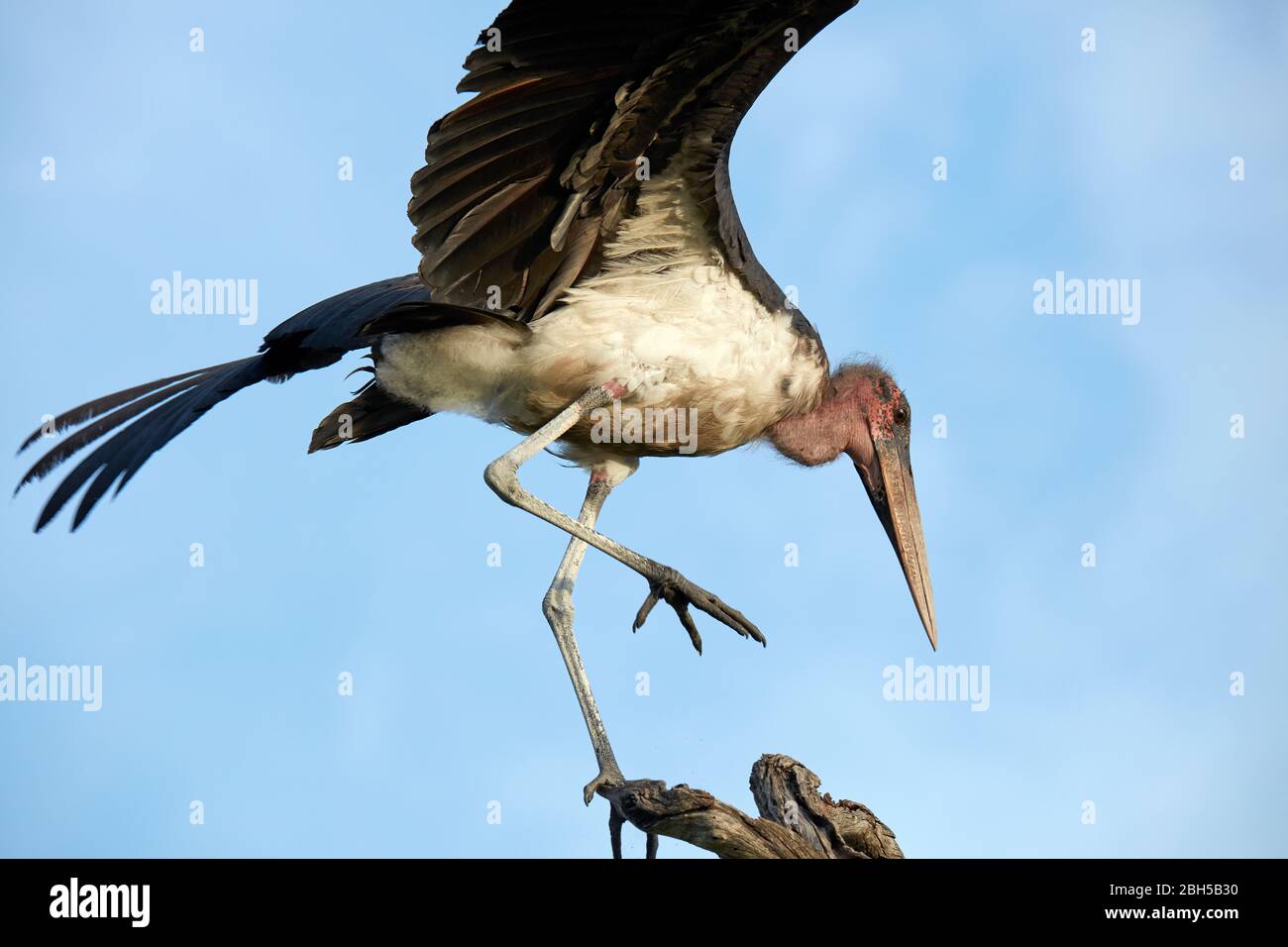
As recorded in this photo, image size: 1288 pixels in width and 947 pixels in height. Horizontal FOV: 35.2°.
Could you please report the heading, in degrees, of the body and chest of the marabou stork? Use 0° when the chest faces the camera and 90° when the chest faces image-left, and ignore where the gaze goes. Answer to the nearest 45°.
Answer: approximately 270°
